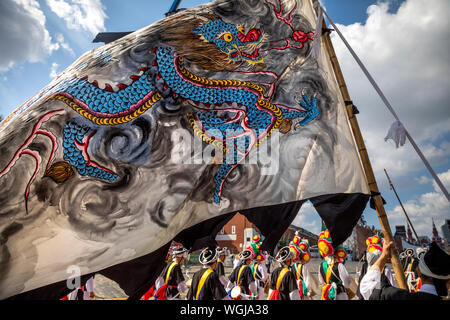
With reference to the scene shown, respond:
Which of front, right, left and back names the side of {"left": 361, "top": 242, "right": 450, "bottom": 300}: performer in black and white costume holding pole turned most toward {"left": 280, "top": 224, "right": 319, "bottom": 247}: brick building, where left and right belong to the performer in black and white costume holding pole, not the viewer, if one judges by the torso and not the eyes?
front

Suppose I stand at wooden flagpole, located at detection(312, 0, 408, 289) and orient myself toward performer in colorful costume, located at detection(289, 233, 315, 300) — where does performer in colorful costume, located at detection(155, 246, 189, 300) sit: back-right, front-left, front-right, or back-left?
front-left

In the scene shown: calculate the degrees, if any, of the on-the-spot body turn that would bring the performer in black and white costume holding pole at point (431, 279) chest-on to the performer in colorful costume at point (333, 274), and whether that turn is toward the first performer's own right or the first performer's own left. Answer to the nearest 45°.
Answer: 0° — they already face them

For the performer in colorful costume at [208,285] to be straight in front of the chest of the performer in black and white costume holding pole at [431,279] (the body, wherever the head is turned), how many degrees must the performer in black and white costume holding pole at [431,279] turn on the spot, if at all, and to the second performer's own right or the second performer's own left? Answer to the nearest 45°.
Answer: approximately 45° to the second performer's own left

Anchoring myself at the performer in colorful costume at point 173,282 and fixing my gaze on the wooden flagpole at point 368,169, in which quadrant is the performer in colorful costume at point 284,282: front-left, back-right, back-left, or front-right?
front-left

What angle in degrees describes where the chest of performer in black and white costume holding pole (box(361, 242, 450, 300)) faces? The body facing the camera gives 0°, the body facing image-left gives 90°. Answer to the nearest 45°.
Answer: approximately 180°

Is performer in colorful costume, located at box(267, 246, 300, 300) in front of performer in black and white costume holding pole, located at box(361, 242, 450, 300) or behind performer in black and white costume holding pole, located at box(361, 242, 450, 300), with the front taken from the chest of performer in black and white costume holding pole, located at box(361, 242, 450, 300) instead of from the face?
in front
